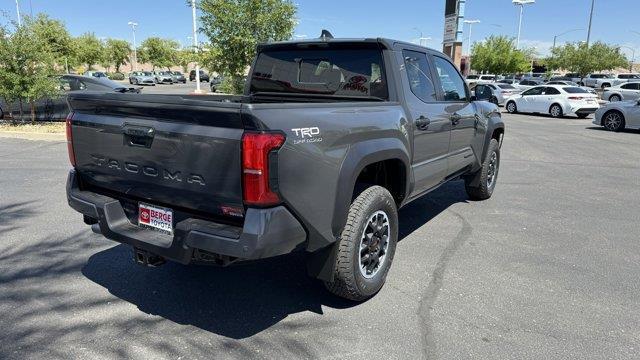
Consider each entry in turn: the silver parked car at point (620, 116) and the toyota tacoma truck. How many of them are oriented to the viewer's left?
1

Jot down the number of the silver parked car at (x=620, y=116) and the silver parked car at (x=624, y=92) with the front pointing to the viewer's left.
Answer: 2

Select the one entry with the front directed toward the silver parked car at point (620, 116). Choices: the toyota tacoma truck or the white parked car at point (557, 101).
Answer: the toyota tacoma truck

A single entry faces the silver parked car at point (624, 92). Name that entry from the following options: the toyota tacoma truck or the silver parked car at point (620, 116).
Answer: the toyota tacoma truck

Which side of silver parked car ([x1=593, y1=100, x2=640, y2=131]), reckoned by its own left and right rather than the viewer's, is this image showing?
left

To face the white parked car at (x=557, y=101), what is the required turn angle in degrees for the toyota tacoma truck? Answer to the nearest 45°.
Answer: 0° — it already faces it

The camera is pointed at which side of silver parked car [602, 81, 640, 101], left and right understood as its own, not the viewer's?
left

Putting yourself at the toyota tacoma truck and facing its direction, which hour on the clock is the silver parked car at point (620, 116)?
The silver parked car is roughly at 12 o'clock from the toyota tacoma truck.

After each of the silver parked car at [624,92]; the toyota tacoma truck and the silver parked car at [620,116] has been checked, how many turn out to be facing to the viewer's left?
2

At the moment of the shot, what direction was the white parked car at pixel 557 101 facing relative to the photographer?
facing away from the viewer and to the left of the viewer

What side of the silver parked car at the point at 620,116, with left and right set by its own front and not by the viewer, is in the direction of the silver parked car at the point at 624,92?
right

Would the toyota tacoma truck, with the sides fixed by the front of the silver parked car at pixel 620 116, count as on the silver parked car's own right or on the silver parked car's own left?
on the silver parked car's own left

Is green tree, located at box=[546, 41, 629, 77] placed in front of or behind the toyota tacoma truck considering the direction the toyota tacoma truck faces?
in front

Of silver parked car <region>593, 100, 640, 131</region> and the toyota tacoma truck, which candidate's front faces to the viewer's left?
the silver parked car
